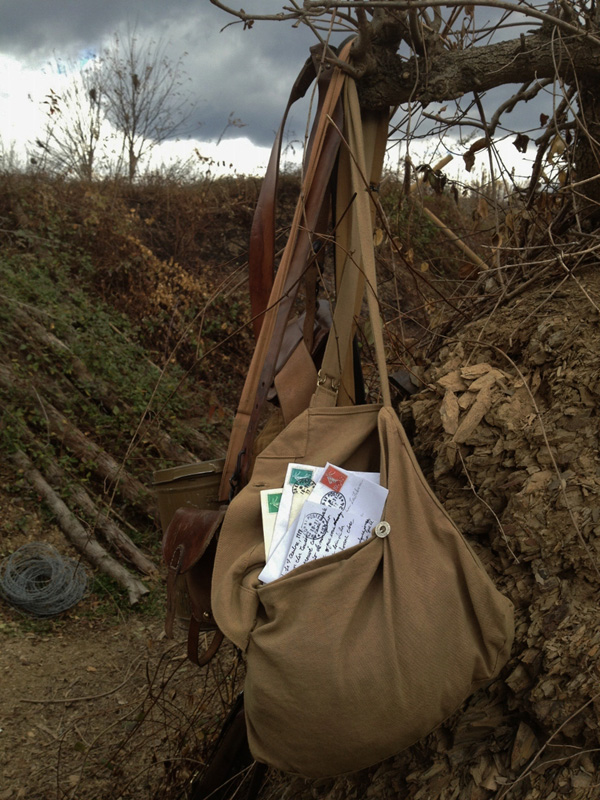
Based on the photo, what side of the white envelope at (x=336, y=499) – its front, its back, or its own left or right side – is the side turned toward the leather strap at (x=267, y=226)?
back

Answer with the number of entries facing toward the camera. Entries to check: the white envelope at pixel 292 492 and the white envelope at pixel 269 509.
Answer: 2

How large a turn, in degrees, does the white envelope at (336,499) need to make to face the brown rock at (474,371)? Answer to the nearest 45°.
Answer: approximately 135° to its left

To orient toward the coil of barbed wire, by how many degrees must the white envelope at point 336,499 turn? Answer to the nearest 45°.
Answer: approximately 135° to its right

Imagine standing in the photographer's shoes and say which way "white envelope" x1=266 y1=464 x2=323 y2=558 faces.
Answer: facing the viewer

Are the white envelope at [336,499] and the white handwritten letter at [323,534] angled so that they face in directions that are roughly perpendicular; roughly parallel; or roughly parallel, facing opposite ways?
roughly parallel

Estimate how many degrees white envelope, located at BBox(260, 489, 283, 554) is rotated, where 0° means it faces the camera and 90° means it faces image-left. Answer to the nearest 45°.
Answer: approximately 0°

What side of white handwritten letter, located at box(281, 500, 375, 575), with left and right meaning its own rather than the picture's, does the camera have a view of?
front
